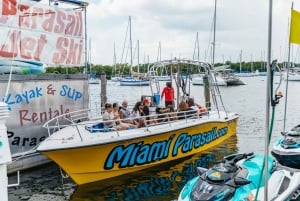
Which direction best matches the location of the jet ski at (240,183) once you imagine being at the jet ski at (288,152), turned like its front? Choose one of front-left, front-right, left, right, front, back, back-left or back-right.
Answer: front-left

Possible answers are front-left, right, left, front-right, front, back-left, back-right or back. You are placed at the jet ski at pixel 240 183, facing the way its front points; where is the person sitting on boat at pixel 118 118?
right

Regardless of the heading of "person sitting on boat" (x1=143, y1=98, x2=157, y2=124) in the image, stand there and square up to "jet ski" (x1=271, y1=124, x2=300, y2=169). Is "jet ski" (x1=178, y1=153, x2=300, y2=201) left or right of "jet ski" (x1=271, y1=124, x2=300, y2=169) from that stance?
right

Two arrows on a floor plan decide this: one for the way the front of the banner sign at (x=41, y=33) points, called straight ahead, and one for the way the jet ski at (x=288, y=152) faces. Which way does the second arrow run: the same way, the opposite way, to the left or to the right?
to the right

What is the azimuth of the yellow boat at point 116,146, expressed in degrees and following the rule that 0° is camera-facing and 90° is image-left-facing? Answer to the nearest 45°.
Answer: approximately 45°

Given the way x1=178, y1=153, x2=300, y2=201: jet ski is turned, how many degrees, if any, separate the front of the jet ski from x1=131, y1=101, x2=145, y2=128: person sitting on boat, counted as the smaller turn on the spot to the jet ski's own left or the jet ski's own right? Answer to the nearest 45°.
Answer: approximately 90° to the jet ski's own right

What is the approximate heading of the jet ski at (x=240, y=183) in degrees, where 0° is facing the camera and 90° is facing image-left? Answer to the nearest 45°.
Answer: approximately 45°

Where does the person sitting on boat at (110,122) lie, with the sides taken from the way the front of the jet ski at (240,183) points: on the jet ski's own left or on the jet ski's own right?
on the jet ski's own right
